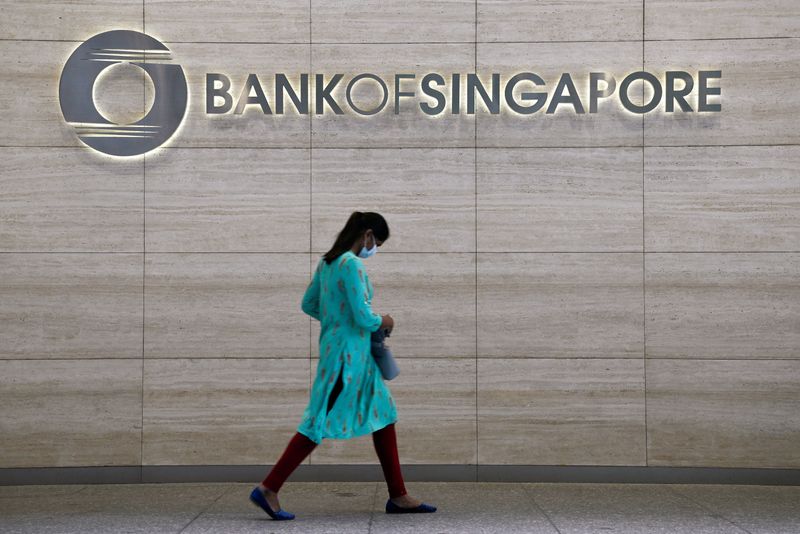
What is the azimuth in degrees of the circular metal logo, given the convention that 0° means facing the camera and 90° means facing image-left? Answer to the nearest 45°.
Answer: approximately 0°

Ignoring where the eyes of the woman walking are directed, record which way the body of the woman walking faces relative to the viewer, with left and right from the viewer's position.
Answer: facing to the right of the viewer

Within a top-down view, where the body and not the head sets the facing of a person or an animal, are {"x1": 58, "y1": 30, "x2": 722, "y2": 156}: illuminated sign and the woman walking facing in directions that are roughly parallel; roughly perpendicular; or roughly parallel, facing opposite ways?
roughly perpendicular

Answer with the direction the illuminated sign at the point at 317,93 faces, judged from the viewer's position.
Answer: facing the viewer

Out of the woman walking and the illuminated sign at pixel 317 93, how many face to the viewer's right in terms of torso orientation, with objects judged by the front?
1

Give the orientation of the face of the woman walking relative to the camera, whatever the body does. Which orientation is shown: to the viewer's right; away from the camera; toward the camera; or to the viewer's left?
to the viewer's right

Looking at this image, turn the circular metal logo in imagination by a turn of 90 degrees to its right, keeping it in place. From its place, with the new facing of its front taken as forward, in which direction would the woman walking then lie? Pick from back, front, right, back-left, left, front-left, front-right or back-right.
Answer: back-left
